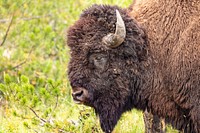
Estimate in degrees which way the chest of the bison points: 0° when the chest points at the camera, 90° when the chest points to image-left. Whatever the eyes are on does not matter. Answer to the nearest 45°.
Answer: approximately 90°
